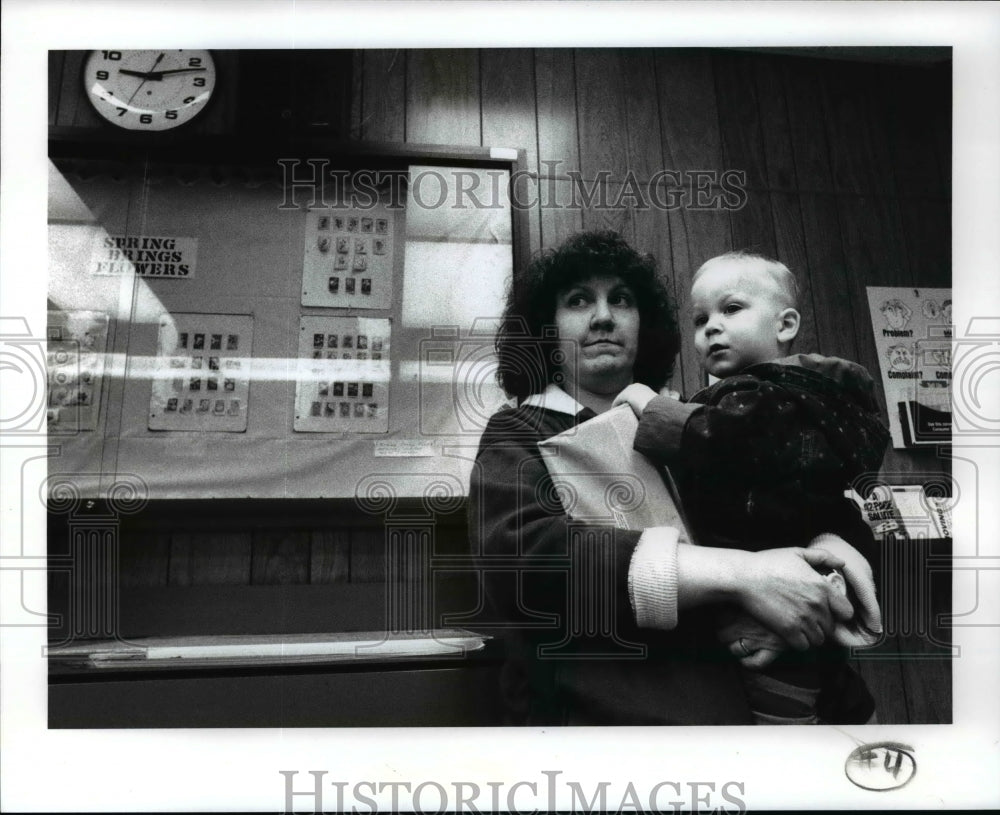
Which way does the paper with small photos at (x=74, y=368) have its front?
toward the camera

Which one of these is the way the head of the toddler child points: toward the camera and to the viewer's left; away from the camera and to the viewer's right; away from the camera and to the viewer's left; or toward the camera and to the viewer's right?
toward the camera and to the viewer's left

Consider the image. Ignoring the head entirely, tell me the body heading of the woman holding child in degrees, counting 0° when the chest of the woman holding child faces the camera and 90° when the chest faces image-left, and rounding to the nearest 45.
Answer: approximately 315°

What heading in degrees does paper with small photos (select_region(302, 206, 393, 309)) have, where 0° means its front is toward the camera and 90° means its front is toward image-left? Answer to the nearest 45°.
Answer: approximately 0°

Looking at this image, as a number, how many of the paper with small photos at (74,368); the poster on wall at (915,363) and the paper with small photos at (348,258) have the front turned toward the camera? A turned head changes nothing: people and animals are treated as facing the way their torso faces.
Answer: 3

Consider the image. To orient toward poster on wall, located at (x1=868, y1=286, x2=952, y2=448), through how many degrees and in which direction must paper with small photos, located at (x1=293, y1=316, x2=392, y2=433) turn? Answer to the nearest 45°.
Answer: approximately 90° to its left

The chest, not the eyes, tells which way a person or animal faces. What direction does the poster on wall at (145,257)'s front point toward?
toward the camera

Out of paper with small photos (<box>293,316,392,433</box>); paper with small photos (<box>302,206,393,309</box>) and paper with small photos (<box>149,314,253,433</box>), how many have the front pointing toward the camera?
3

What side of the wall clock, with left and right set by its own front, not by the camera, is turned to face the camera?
front

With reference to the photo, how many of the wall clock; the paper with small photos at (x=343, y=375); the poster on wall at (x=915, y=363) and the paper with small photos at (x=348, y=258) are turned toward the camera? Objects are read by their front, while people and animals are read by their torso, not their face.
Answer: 4

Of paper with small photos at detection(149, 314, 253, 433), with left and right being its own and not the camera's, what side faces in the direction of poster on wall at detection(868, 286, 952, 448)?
left

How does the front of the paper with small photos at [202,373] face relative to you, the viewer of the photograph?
facing the viewer
